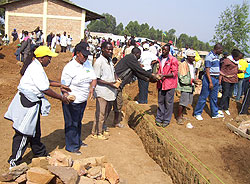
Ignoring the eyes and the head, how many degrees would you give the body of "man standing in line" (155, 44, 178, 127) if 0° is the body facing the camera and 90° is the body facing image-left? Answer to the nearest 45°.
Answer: approximately 45°

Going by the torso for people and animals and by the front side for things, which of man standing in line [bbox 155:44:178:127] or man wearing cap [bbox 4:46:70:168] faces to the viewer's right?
the man wearing cap

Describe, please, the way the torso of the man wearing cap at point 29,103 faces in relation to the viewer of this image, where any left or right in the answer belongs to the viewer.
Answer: facing to the right of the viewer

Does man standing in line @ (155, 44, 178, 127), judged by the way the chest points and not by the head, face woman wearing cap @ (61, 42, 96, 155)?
yes

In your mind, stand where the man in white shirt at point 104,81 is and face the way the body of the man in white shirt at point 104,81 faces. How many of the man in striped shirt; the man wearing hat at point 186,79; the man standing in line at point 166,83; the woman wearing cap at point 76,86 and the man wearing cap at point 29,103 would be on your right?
2

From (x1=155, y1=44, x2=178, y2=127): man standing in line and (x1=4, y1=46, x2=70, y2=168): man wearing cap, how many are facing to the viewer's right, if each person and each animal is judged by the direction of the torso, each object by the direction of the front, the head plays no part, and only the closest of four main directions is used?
1

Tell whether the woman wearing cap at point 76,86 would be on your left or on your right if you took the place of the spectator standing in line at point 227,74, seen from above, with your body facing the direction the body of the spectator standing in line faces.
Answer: on your right
